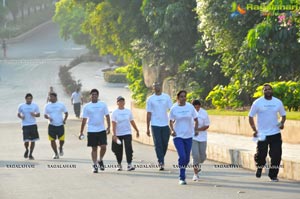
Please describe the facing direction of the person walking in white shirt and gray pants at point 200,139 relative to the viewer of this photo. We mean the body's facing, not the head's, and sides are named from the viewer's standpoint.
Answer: facing the viewer and to the left of the viewer

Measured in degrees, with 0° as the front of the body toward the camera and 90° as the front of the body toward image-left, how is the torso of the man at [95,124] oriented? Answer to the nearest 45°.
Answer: approximately 0°

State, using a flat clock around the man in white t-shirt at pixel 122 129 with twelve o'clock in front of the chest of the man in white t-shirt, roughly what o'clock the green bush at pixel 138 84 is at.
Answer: The green bush is roughly at 6 o'clock from the man in white t-shirt.

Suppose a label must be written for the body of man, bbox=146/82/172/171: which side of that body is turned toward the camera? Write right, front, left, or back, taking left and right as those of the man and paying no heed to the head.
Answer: front

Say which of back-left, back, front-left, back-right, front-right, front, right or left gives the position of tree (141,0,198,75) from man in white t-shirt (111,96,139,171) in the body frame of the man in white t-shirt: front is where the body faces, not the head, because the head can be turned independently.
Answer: back

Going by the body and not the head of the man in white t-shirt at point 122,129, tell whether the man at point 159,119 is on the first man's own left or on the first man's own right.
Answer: on the first man's own left

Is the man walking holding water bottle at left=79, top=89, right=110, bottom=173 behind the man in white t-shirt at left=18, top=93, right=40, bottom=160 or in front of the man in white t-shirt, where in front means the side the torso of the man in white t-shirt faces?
in front

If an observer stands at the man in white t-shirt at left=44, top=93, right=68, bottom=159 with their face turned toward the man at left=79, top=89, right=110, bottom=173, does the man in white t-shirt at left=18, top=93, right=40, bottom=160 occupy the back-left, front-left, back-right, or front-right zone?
back-right

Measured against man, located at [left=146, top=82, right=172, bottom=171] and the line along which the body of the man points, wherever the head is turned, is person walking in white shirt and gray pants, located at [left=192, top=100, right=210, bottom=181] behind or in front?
in front

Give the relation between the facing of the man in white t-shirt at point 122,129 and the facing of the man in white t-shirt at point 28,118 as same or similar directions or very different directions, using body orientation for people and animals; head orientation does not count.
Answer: same or similar directions

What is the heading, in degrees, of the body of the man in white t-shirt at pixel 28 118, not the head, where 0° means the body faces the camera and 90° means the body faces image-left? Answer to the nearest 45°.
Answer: approximately 0°

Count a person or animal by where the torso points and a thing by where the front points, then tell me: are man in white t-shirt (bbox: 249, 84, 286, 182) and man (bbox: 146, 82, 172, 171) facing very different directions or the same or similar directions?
same or similar directions

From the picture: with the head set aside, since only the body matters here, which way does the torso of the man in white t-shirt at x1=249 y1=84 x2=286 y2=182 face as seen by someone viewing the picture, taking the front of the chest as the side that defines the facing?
toward the camera
